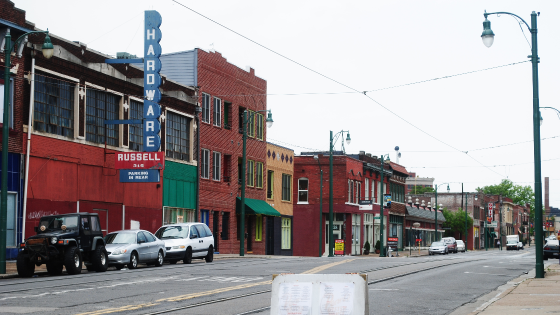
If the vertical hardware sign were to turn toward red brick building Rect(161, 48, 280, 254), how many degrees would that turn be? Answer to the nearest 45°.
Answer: approximately 180°

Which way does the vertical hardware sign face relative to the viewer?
toward the camera

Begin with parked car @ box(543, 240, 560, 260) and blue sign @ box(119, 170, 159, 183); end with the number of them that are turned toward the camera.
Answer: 1

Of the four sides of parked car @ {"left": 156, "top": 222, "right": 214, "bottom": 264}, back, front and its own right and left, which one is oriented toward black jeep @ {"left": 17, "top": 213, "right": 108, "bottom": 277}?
front

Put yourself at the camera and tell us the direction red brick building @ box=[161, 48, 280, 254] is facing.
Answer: facing the viewer and to the right of the viewer

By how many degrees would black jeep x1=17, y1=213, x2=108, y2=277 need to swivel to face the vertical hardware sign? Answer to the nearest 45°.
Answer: approximately 135° to its right

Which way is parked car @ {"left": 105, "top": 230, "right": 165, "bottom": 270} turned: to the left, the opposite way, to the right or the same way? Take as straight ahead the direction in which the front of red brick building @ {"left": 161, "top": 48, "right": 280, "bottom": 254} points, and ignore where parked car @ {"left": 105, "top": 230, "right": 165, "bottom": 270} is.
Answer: to the right

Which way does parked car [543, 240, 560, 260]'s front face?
away from the camera

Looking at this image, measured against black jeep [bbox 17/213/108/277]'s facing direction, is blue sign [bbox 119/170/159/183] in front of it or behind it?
behind
